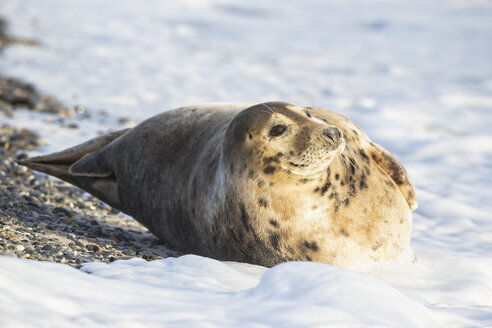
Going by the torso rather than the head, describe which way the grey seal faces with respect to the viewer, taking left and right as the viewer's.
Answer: facing the viewer and to the right of the viewer
